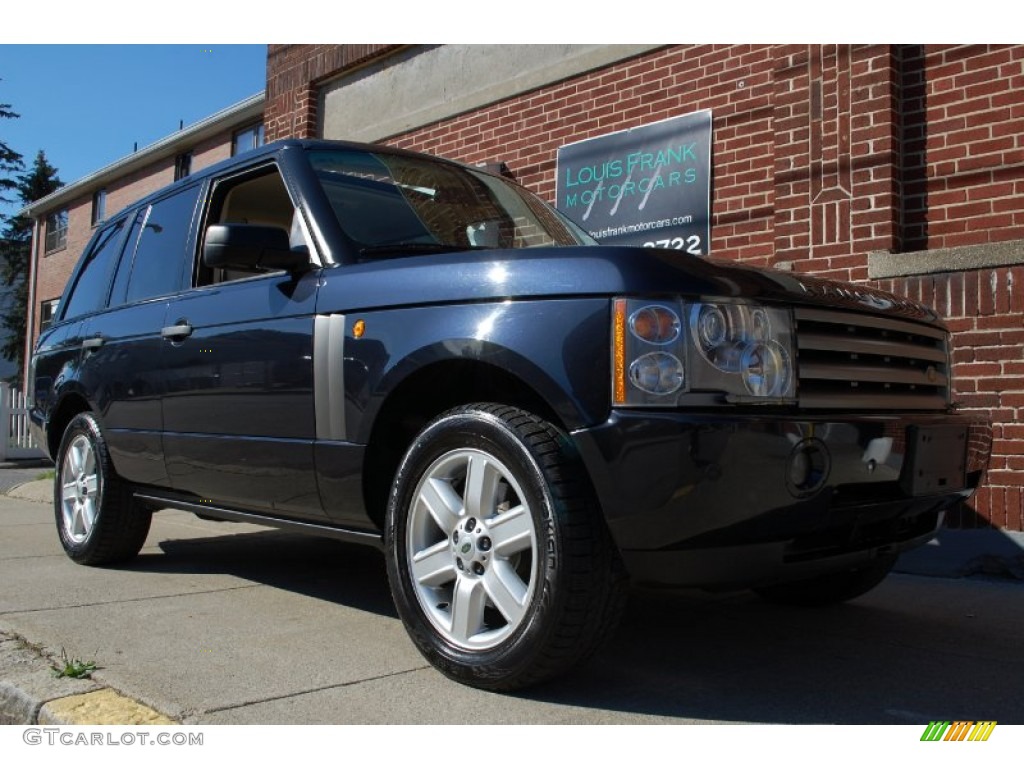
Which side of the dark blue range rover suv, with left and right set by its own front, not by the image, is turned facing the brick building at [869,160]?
left

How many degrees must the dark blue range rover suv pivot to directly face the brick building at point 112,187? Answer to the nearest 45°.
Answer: approximately 180°

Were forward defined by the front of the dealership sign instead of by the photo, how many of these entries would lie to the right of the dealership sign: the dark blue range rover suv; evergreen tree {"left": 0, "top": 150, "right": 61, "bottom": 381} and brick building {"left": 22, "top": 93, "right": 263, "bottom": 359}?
2

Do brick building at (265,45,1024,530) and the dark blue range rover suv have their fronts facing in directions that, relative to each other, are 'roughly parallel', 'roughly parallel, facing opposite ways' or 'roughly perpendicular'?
roughly perpendicular

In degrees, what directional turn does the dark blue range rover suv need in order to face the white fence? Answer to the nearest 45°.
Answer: approximately 180°

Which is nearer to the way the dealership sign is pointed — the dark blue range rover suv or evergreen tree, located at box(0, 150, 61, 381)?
the dark blue range rover suv

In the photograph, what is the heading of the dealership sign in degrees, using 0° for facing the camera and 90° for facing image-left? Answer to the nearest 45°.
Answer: approximately 45°

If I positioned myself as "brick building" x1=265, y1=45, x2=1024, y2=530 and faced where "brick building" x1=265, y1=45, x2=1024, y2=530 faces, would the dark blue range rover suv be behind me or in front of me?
in front

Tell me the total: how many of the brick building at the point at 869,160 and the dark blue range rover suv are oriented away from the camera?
0

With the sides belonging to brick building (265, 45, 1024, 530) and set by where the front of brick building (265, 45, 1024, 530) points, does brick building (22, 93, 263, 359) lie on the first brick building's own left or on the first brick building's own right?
on the first brick building's own right

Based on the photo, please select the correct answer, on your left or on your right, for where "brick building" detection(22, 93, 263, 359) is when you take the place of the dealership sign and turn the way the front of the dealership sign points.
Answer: on your right

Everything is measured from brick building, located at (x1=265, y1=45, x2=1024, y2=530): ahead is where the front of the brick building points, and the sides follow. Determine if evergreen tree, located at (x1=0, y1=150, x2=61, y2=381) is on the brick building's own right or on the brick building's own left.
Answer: on the brick building's own right

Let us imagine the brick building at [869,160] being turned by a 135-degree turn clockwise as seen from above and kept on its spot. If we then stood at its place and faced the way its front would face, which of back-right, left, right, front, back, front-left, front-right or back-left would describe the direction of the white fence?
front-left

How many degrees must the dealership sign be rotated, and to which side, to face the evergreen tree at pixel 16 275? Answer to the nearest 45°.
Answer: approximately 90° to its right

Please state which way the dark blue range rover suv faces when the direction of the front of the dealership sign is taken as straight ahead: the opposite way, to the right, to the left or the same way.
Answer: to the left

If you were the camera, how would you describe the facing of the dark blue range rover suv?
facing the viewer and to the right of the viewer

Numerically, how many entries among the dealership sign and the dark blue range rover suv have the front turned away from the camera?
0
